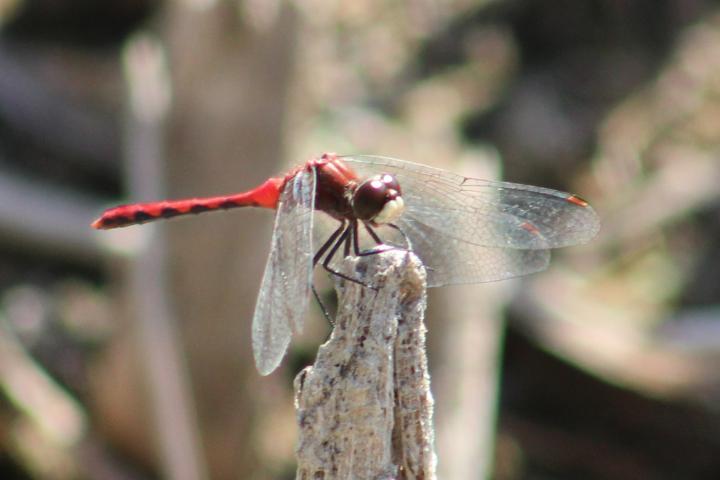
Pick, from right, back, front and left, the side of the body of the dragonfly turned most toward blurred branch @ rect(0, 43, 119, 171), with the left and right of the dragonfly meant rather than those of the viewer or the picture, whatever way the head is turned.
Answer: back

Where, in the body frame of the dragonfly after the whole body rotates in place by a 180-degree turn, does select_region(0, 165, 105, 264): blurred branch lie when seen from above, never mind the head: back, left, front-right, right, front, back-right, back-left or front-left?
front

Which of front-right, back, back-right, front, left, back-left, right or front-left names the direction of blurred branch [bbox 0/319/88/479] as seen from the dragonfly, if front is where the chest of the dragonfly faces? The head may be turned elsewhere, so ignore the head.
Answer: back

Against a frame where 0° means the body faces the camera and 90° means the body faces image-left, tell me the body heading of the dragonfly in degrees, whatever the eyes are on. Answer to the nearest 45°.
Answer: approximately 315°
